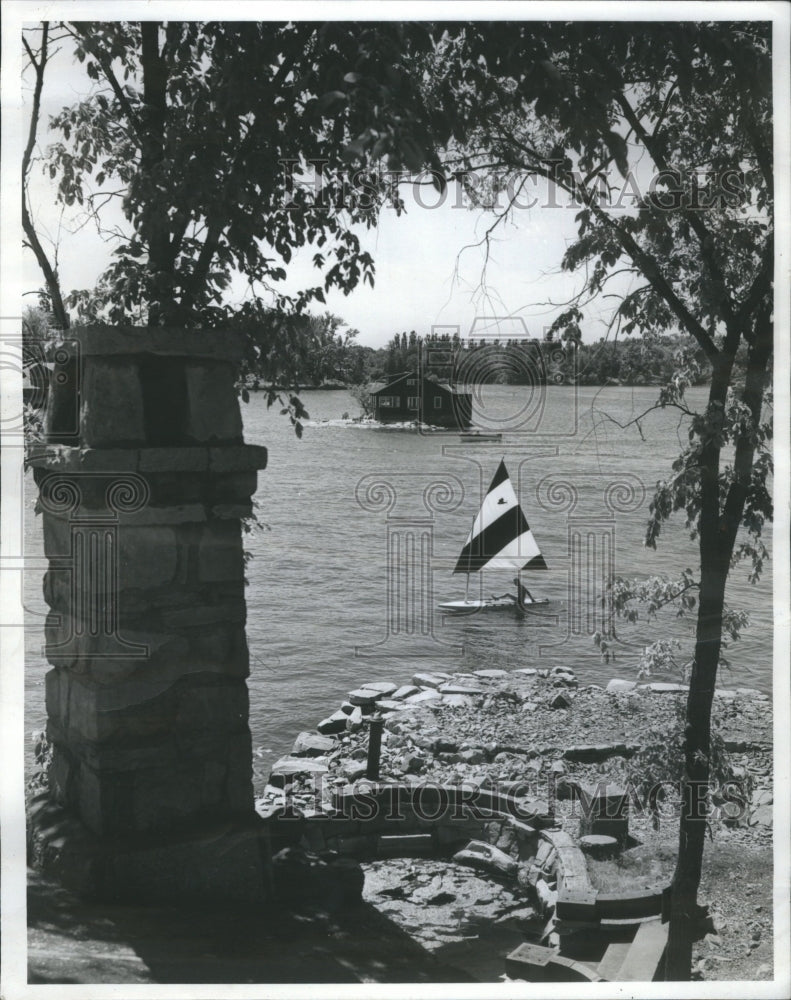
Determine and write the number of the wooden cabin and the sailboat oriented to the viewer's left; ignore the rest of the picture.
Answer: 1

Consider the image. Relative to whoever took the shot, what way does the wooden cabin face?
facing the viewer

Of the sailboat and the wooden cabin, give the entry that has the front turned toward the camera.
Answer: the wooden cabin

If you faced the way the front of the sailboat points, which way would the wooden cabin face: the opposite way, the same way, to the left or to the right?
to the left

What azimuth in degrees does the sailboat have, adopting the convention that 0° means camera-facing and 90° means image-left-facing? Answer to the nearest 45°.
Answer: approximately 90°
